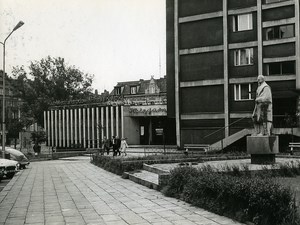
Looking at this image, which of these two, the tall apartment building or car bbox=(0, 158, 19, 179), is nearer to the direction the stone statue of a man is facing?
the car

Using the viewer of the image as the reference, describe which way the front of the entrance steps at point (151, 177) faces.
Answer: facing the viewer and to the left of the viewer

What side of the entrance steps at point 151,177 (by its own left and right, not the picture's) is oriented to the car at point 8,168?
front

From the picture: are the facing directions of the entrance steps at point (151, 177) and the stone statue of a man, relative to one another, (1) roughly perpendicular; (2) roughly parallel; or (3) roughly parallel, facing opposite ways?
roughly parallel

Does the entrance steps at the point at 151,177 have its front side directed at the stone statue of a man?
no

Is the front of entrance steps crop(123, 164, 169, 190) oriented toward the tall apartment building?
no

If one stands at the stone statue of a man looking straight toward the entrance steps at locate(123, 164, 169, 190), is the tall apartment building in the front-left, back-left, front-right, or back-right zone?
back-right

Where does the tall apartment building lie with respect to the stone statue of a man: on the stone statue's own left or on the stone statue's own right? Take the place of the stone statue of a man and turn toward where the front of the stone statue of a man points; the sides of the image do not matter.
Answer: on the stone statue's own right

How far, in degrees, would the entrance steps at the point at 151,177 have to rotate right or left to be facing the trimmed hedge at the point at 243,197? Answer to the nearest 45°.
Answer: approximately 45° to its left

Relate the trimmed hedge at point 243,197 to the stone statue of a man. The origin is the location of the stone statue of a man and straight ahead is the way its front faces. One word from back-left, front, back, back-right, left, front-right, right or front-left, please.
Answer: front-left

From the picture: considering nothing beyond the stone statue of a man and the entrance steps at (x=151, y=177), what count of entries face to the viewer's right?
0
